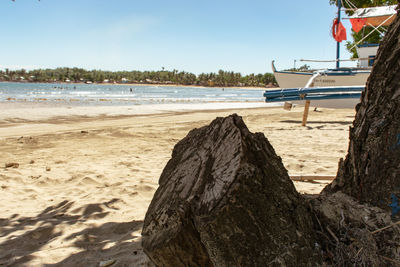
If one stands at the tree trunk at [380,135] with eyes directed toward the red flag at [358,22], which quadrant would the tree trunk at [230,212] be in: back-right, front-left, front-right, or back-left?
back-left

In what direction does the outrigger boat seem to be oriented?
to the viewer's left

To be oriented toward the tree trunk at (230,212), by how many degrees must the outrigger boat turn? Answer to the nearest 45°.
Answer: approximately 90° to its left

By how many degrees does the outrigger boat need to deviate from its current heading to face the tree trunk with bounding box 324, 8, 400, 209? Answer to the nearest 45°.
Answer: approximately 90° to its left
